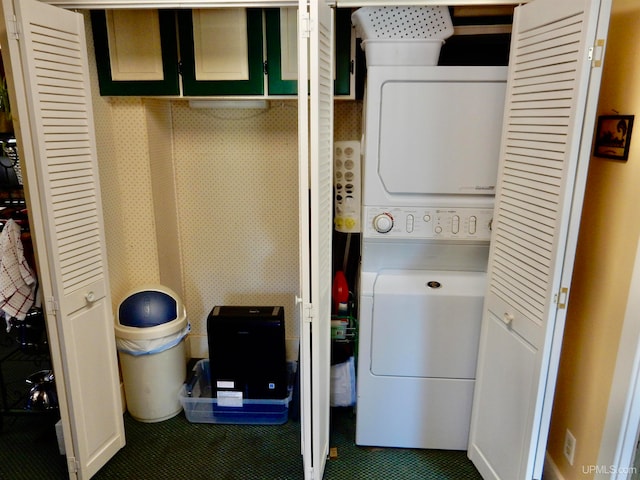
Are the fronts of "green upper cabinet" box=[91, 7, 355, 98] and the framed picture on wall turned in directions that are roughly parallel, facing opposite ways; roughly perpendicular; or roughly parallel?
roughly perpendicular

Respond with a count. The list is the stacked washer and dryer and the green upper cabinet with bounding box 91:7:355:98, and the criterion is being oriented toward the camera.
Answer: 2

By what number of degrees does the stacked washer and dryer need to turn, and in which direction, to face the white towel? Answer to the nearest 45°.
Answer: approximately 90° to its right

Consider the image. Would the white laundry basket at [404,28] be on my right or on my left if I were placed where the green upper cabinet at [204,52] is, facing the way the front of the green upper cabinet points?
on my left

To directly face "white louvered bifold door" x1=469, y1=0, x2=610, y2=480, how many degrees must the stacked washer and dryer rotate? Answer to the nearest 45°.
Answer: approximately 45° to its left

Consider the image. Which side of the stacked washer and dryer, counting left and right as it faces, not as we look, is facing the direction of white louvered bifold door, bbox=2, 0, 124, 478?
right

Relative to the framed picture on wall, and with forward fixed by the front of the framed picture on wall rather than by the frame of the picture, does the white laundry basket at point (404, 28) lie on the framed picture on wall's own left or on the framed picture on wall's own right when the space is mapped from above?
on the framed picture on wall's own right

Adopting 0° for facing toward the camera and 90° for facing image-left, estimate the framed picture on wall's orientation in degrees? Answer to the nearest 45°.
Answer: approximately 45°
